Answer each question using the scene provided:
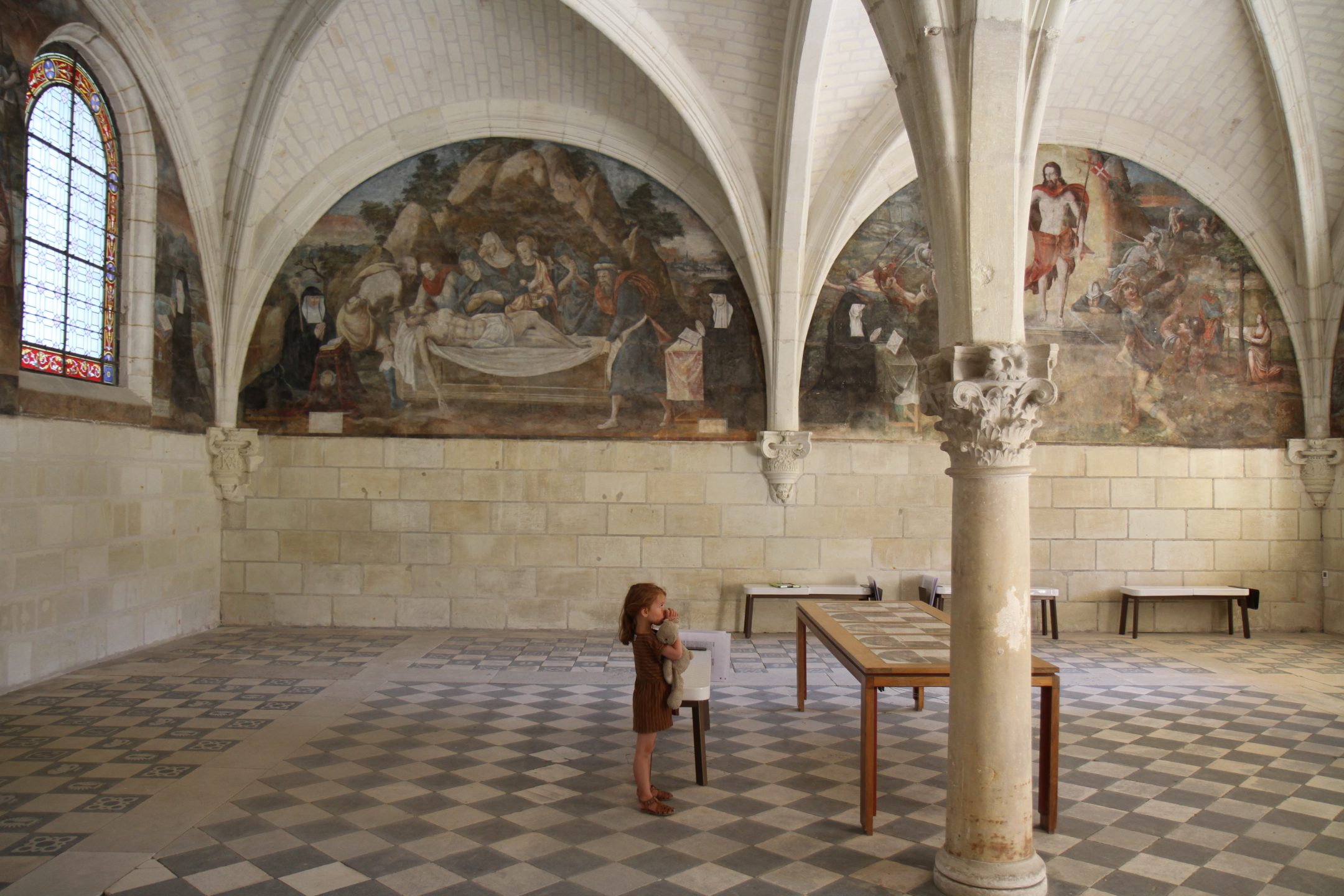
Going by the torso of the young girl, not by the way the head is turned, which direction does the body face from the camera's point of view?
to the viewer's right

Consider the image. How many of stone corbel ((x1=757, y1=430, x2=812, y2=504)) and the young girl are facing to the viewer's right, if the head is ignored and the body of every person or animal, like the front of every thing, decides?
1

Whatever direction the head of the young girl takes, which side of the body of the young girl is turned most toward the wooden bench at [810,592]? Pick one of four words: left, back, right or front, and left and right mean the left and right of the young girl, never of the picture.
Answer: left

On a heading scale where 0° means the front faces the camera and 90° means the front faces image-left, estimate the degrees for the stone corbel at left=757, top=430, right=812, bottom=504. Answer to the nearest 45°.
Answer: approximately 0°

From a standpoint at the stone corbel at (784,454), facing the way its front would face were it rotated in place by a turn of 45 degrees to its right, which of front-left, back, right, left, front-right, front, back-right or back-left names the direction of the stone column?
front-left

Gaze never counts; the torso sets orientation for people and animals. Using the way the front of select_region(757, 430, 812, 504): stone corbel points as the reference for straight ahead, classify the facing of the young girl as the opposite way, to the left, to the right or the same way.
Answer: to the left

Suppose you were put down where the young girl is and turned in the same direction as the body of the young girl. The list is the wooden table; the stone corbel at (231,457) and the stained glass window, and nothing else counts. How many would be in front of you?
1

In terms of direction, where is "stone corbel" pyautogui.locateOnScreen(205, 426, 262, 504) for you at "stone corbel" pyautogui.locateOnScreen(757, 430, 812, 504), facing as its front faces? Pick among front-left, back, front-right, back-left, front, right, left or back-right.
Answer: right

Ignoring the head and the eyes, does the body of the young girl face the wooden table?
yes

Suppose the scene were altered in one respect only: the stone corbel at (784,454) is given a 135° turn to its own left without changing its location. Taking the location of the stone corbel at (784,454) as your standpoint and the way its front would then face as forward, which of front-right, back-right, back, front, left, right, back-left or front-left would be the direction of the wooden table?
back-right

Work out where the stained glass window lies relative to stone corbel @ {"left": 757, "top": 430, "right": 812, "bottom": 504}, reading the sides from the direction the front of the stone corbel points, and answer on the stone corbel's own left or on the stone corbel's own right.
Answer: on the stone corbel's own right

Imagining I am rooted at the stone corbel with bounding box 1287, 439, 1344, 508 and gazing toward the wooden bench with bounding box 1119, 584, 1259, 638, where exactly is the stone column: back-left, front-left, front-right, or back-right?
front-left

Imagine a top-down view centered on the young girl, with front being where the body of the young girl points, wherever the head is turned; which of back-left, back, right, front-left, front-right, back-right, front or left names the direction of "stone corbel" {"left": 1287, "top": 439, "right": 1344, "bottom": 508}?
front-left

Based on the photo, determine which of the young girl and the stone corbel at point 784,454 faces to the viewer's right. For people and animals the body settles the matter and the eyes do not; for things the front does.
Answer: the young girl

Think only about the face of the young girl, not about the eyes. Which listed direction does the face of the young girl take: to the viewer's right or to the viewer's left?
to the viewer's right

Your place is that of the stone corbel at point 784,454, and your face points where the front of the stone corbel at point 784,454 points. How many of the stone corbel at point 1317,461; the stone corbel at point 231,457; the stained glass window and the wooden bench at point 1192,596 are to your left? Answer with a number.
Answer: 2
